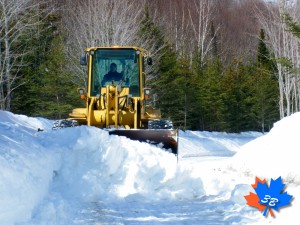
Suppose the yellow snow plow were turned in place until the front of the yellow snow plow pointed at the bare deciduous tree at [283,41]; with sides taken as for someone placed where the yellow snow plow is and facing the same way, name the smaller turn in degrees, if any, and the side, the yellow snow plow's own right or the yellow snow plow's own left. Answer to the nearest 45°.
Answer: approximately 135° to the yellow snow plow's own left

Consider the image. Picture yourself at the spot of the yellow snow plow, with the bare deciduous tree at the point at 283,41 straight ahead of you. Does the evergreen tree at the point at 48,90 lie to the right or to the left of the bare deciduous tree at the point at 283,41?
left

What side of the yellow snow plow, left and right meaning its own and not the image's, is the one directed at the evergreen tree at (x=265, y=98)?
back

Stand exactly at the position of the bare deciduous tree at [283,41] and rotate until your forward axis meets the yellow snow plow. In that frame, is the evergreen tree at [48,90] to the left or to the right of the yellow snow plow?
right

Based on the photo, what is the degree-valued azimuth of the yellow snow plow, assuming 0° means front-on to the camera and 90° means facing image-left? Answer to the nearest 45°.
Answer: approximately 0°

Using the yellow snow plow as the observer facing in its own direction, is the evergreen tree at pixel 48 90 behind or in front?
behind
